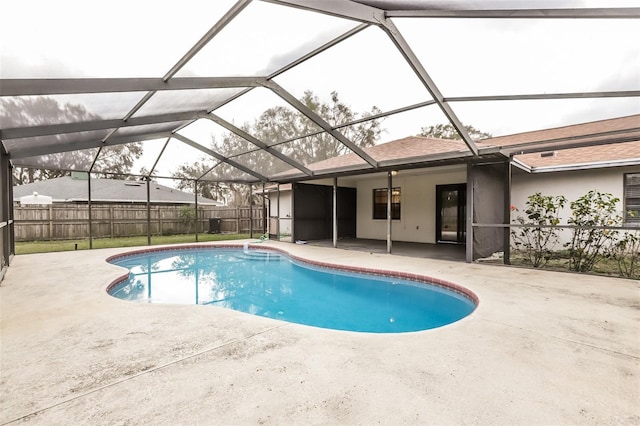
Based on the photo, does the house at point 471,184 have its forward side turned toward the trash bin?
no

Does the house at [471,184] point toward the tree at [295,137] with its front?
no
